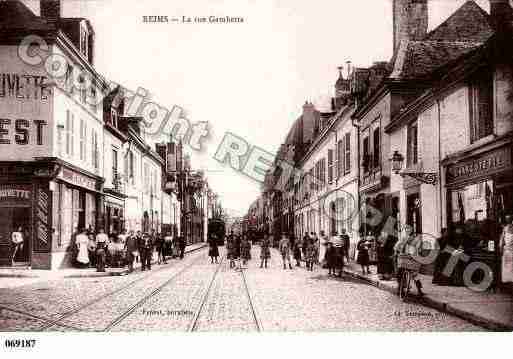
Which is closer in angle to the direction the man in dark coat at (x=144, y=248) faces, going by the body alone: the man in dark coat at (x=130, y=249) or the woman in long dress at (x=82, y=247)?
the man in dark coat

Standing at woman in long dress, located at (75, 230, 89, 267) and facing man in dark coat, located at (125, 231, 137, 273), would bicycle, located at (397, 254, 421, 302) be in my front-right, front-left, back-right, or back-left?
front-right

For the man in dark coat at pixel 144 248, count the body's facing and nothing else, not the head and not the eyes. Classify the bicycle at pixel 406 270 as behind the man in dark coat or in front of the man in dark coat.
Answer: in front

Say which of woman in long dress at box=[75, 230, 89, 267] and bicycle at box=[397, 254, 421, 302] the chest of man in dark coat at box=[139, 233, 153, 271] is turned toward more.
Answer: the bicycle

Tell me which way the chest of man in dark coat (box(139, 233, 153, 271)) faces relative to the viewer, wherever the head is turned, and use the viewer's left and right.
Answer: facing the viewer

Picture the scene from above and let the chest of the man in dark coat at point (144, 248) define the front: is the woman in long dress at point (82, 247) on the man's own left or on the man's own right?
on the man's own right

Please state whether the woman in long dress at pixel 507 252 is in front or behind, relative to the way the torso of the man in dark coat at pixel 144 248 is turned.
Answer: in front
